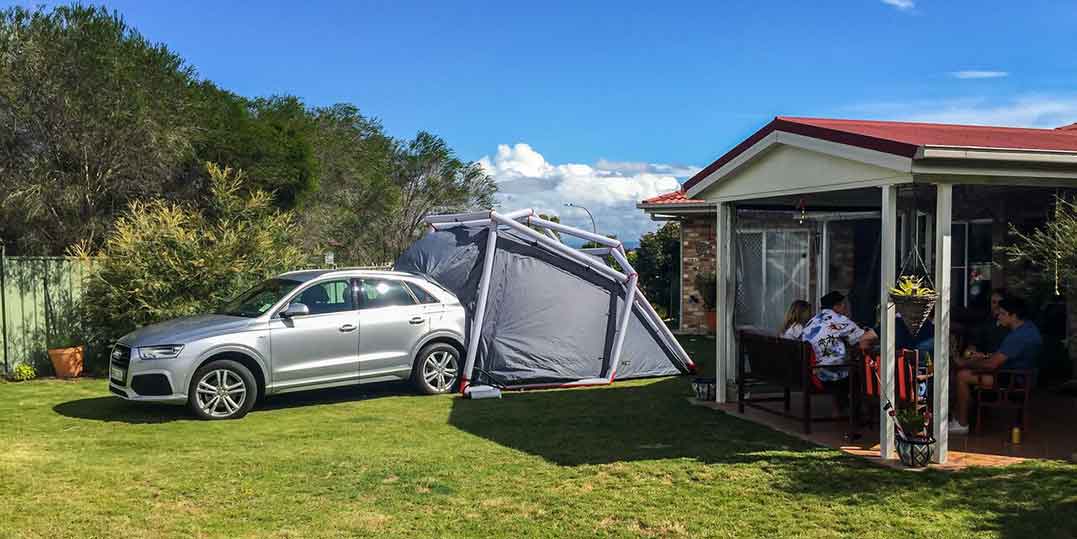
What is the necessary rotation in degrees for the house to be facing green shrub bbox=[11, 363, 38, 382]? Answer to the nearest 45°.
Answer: approximately 45° to its right

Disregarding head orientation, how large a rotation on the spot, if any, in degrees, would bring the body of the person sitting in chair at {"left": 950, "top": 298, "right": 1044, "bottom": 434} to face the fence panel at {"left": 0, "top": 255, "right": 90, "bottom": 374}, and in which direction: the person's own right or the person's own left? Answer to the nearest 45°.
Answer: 0° — they already face it

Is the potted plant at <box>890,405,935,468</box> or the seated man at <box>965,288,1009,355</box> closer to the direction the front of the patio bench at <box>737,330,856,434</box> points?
the seated man

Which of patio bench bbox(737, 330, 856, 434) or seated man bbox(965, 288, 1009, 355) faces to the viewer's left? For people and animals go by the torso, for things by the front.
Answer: the seated man

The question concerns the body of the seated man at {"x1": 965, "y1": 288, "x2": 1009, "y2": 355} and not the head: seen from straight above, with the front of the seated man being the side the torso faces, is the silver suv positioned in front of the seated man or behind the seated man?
in front

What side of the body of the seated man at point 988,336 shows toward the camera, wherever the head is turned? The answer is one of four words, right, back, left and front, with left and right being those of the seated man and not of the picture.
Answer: left

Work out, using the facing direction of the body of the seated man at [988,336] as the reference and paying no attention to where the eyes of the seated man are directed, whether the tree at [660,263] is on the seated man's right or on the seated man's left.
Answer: on the seated man's right

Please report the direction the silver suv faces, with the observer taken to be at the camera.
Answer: facing the viewer and to the left of the viewer

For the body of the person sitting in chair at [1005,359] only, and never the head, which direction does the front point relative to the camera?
to the viewer's left

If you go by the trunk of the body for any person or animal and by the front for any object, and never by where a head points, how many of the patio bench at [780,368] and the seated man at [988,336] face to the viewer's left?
1

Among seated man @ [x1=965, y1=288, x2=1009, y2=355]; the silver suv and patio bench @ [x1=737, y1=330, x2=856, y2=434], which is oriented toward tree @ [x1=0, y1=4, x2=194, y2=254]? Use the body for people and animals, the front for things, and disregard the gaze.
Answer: the seated man
